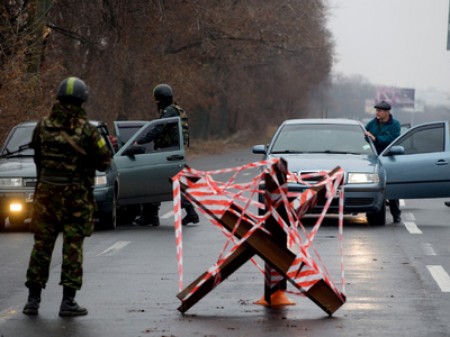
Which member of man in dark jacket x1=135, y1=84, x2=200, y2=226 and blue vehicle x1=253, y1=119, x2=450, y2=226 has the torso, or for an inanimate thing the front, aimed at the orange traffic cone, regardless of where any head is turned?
the blue vehicle

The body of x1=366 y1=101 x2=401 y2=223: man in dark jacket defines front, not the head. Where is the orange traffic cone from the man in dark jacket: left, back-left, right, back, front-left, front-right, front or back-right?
front-left

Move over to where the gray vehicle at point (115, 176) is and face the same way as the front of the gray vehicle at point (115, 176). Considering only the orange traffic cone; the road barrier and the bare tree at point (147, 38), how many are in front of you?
2

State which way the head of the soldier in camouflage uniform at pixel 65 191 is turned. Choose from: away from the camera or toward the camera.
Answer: away from the camera

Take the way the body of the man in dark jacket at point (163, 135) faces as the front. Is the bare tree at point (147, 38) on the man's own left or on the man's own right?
on the man's own right

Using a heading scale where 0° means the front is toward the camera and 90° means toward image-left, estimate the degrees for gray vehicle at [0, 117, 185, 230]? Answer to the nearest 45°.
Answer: approximately 0°

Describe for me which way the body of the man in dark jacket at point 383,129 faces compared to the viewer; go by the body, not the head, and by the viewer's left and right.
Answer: facing the viewer and to the left of the viewer

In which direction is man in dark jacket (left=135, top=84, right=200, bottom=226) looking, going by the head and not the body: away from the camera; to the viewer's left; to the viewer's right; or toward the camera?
to the viewer's left

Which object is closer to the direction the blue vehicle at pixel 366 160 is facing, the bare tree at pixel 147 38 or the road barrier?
the road barrier

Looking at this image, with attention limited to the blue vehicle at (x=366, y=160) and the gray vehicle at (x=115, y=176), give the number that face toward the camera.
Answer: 2

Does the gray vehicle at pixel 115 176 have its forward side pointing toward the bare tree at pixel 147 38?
no

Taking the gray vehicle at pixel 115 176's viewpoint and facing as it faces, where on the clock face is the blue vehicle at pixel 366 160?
the blue vehicle at pixel 366 160 is roughly at 9 o'clock from the gray vehicle at pixel 115 176.

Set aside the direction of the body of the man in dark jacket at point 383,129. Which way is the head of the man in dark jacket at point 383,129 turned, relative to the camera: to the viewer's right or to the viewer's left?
to the viewer's left

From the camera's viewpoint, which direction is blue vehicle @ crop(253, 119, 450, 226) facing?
toward the camera

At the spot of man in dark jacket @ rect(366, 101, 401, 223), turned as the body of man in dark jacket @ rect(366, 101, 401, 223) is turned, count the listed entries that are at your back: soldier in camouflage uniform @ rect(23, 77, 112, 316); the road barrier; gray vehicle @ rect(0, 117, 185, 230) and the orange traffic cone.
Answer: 0
